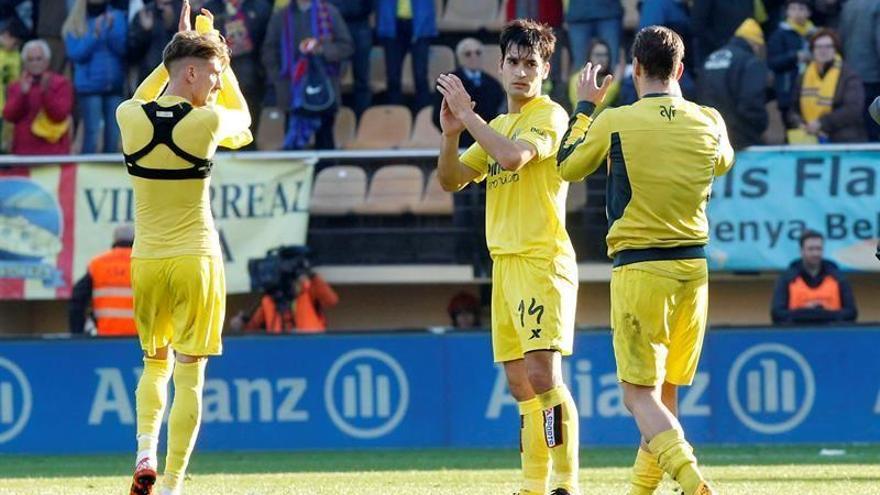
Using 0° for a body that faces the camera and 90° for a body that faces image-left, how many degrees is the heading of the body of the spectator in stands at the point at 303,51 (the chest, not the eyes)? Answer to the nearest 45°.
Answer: approximately 0°

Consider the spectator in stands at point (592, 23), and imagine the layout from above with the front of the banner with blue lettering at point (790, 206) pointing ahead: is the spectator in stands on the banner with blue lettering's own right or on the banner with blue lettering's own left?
on the banner with blue lettering's own right

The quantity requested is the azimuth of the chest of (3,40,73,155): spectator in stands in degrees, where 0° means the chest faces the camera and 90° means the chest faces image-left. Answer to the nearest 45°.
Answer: approximately 0°
